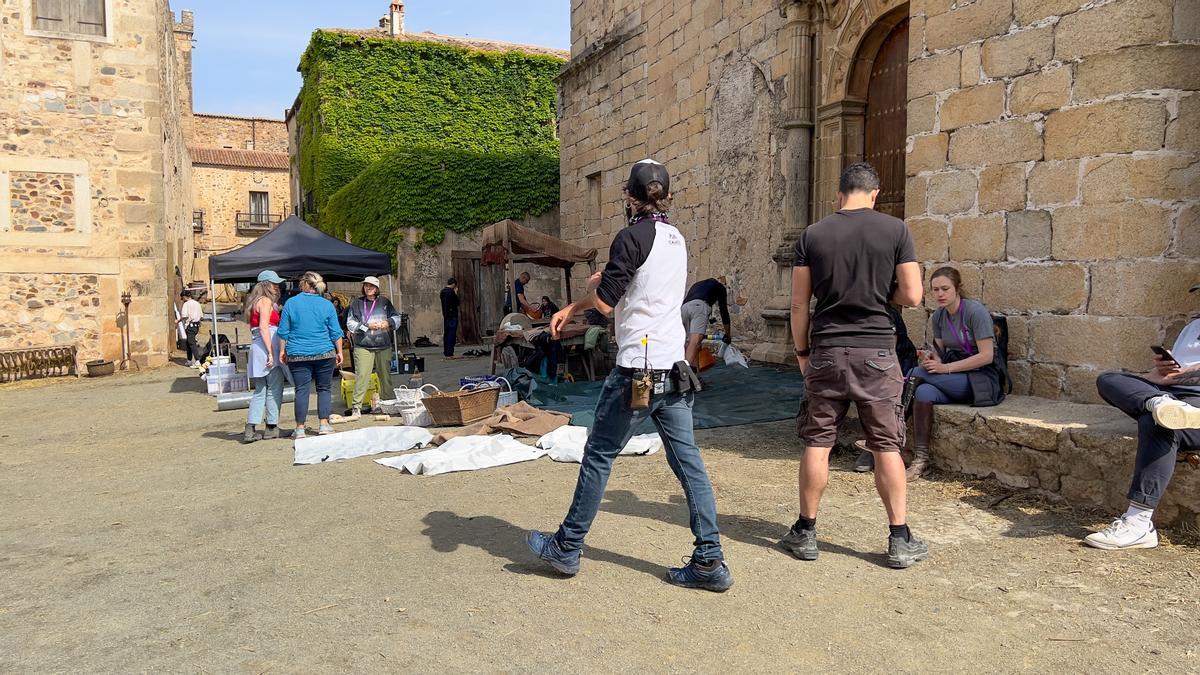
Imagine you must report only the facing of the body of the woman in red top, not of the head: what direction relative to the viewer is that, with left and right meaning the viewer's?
facing to the right of the viewer

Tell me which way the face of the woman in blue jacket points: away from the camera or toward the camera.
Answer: away from the camera

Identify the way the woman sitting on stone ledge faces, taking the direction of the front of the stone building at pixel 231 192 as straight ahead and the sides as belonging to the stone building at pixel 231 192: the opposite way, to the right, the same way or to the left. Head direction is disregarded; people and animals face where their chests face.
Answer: to the right

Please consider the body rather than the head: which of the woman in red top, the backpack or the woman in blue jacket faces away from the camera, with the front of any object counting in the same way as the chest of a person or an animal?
the woman in blue jacket

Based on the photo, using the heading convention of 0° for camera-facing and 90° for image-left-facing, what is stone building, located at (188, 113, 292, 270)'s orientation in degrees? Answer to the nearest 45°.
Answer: approximately 0°

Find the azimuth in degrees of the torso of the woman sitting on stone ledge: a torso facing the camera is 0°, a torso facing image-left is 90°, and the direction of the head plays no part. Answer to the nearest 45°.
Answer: approximately 45°

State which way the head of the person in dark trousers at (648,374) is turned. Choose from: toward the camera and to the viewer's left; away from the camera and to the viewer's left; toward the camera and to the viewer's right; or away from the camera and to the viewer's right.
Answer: away from the camera and to the viewer's left

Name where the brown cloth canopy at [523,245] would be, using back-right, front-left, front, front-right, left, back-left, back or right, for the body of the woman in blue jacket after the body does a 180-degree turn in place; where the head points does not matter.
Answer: back-left

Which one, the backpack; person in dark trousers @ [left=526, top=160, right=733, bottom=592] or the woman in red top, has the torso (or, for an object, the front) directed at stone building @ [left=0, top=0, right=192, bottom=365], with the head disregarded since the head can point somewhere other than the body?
the person in dark trousers

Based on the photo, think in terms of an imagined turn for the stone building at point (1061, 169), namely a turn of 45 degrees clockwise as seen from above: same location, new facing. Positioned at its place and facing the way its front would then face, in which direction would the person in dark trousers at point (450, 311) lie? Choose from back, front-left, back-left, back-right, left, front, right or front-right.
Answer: front-right

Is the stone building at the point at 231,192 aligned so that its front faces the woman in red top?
yes
